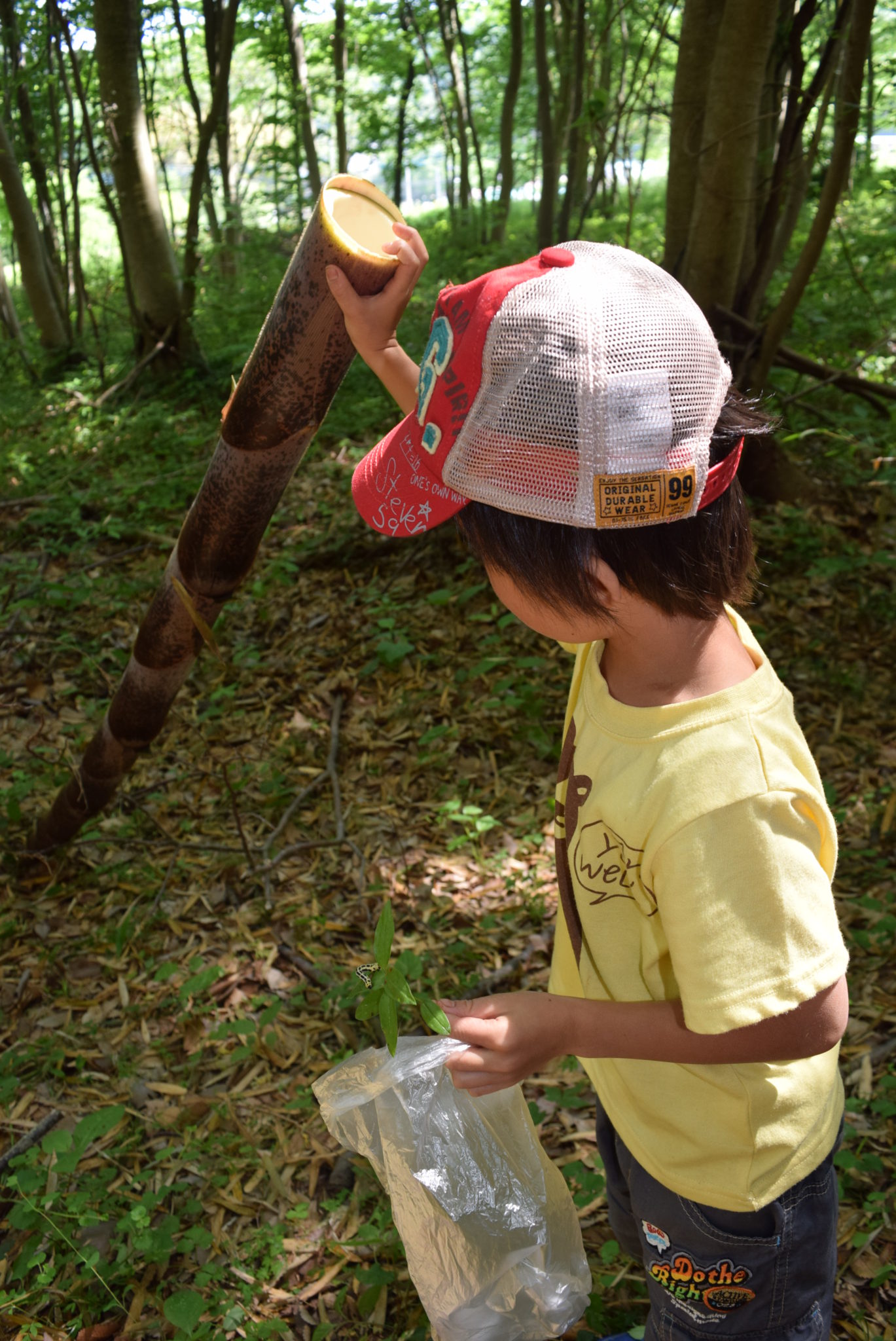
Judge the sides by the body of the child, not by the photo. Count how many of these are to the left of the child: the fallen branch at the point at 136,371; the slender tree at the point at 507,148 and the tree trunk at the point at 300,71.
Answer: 0

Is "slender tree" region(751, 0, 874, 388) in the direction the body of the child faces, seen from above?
no

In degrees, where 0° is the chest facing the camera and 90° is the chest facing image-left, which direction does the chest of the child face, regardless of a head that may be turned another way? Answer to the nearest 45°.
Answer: approximately 90°

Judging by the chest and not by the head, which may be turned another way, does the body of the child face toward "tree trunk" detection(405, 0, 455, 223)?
no

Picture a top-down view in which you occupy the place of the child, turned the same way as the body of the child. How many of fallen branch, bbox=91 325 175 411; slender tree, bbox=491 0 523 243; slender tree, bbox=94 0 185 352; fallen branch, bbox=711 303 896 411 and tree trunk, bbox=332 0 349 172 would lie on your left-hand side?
0

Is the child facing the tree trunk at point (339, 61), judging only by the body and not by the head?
no

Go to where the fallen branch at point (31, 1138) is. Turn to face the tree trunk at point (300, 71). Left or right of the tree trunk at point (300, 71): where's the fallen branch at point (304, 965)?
right

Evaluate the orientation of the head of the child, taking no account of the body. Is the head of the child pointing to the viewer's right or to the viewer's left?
to the viewer's left
